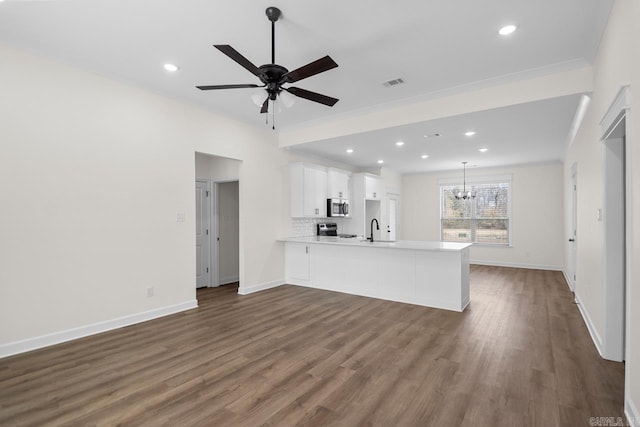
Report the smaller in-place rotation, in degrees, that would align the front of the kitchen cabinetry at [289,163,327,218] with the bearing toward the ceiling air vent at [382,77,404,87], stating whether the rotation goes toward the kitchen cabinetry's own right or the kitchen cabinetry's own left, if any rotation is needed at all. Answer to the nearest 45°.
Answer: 0° — it already faces it

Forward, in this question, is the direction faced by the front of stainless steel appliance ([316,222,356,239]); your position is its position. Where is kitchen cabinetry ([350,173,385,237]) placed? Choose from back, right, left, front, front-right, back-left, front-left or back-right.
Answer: left

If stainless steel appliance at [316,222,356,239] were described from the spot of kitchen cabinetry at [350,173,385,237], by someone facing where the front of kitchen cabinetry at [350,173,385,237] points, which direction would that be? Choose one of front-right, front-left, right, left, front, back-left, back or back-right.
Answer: right

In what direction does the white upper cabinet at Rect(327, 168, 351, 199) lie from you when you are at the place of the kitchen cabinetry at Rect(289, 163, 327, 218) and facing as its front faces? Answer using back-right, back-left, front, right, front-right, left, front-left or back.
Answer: left

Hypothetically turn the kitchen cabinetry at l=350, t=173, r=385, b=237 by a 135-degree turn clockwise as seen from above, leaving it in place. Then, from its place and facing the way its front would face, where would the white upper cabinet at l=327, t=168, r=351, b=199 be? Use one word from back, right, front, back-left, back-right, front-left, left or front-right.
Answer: front-left

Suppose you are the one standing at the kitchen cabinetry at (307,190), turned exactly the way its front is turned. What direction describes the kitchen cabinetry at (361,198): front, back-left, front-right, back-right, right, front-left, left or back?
left

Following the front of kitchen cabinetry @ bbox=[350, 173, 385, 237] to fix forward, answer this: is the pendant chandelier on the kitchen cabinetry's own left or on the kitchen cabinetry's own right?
on the kitchen cabinetry's own left

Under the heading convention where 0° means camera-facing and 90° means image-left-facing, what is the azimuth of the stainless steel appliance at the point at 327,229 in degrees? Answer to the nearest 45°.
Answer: approximately 315°
